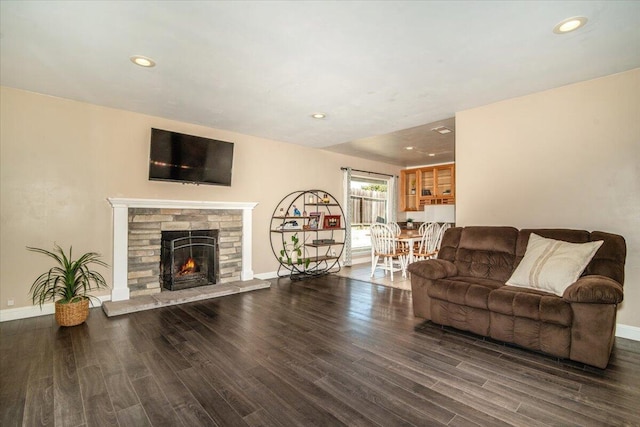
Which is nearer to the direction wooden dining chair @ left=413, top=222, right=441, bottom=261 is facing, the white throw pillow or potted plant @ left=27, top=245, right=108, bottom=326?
the potted plant

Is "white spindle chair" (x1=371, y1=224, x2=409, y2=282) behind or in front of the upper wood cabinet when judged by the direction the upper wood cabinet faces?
in front

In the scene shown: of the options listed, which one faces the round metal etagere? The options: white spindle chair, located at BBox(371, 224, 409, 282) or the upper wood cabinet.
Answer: the upper wood cabinet

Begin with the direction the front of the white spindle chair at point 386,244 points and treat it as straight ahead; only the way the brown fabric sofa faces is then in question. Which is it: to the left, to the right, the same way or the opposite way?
the opposite way

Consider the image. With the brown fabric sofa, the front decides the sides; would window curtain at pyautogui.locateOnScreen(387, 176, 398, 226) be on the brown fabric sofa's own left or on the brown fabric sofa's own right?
on the brown fabric sofa's own right

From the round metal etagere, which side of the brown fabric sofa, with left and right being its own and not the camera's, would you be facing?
right

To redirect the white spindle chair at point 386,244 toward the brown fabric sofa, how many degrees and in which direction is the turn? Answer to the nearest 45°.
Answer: approximately 90° to its right

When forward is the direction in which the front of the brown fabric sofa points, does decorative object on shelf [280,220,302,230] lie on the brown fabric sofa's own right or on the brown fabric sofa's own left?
on the brown fabric sofa's own right

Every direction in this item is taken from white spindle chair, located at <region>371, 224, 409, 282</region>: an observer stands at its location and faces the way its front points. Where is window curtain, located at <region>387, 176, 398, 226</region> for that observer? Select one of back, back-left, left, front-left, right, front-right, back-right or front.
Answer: front-left

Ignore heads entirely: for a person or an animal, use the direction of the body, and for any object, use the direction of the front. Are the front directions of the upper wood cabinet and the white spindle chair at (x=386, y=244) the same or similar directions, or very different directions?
very different directions
